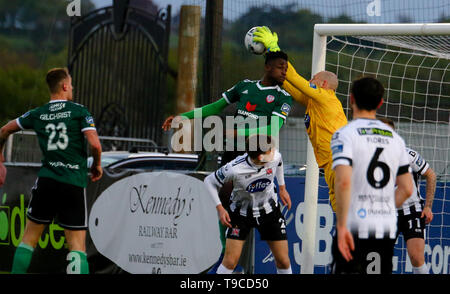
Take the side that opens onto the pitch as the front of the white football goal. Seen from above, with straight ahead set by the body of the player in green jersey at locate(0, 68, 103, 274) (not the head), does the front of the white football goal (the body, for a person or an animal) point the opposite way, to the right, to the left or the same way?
the opposite way

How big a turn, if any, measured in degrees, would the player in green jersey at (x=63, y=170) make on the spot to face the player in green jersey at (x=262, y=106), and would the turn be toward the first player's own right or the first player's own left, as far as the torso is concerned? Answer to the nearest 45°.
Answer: approximately 45° to the first player's own right

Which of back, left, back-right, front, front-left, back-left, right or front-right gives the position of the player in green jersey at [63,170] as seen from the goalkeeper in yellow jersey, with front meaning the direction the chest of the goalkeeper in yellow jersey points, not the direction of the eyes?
front

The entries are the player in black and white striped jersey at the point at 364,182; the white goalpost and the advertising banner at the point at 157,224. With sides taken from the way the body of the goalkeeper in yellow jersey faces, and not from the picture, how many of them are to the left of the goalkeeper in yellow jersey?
1

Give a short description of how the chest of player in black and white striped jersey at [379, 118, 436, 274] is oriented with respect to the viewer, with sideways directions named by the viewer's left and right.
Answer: facing the viewer and to the left of the viewer

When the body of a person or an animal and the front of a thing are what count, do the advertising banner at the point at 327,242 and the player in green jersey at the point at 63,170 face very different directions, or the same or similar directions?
very different directions

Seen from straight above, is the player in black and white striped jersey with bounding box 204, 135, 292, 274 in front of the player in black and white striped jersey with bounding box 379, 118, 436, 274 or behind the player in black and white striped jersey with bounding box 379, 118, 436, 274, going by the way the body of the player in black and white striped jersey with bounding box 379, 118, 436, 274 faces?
in front

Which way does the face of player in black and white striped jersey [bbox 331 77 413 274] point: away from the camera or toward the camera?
away from the camera

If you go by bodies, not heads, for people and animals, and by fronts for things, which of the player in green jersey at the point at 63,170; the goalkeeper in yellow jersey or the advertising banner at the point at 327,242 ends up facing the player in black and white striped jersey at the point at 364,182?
the advertising banner

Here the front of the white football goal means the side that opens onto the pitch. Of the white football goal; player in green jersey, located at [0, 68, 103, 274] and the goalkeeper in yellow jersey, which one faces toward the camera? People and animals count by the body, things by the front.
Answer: the white football goal

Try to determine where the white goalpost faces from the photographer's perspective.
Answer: facing the viewer

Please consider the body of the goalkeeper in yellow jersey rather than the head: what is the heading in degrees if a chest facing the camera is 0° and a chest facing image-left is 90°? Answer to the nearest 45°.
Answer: approximately 90°
